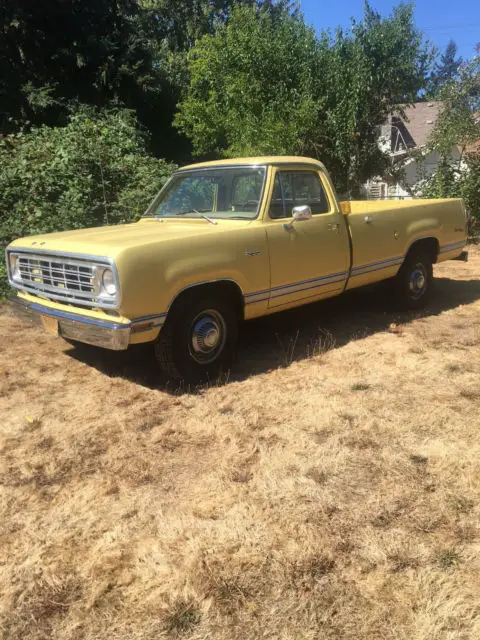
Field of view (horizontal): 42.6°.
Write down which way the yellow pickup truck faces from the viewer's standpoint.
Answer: facing the viewer and to the left of the viewer

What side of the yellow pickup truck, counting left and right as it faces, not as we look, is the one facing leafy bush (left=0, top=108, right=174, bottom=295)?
right

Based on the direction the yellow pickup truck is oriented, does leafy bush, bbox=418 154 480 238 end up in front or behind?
behind

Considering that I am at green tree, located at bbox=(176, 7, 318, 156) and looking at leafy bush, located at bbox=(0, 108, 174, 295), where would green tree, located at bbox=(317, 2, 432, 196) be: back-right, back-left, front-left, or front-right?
back-left

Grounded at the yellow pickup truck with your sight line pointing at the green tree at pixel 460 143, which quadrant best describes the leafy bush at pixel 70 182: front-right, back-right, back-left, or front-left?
front-left

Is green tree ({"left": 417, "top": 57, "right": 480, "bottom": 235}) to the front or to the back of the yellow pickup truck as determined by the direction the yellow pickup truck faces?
to the back

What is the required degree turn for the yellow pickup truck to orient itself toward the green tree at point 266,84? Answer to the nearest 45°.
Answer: approximately 135° to its right

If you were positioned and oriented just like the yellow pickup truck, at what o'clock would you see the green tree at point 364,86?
The green tree is roughly at 5 o'clock from the yellow pickup truck.

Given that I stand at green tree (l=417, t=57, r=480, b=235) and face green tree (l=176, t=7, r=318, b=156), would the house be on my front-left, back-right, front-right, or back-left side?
front-right

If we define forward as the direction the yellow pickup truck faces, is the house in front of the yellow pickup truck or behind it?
behind

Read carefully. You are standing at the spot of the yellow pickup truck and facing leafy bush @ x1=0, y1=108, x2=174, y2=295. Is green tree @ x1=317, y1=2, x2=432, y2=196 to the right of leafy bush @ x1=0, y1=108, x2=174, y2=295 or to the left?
right
